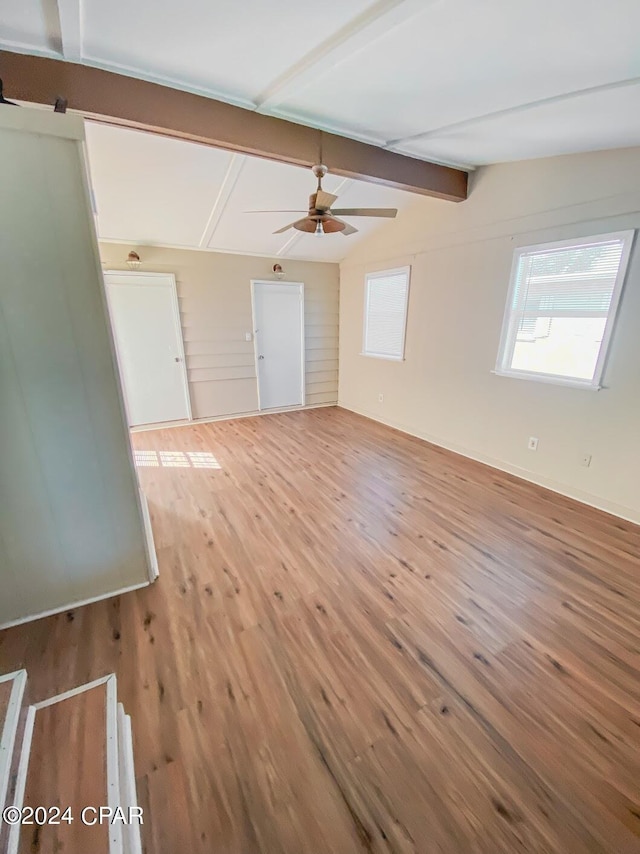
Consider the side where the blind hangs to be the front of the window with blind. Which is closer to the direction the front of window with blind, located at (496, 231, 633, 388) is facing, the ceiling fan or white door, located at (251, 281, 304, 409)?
the ceiling fan

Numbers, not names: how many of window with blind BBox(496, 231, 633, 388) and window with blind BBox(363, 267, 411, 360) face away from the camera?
0

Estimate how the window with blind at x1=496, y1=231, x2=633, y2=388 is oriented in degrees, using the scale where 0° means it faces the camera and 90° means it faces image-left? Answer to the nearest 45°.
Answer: approximately 45°

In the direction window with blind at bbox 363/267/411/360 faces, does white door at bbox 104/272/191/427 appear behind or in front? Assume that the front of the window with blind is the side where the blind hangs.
in front

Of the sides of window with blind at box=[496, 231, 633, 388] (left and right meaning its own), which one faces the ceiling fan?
front

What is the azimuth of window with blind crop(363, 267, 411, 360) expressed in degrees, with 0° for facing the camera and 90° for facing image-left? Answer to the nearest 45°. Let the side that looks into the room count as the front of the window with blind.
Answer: approximately 45°

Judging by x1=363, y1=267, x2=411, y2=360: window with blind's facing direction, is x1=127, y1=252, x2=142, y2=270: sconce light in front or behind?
in front

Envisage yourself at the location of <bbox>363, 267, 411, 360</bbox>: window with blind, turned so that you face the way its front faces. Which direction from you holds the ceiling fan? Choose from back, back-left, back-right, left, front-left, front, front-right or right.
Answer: front-left

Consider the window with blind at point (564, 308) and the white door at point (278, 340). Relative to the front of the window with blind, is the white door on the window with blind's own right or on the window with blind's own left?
on the window with blind's own right

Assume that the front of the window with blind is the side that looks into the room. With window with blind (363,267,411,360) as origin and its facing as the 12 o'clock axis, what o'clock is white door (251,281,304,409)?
The white door is roughly at 2 o'clock from the window with blind.

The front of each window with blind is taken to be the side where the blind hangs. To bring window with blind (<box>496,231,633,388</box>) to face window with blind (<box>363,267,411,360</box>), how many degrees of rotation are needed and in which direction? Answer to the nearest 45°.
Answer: approximately 90° to its right
